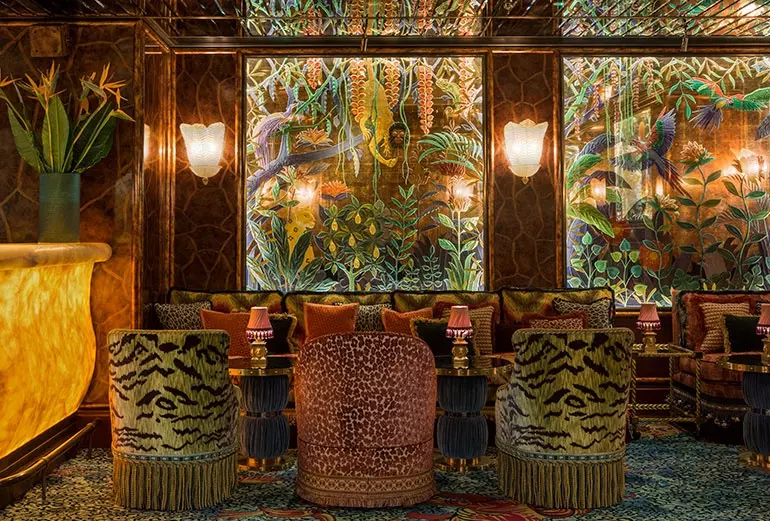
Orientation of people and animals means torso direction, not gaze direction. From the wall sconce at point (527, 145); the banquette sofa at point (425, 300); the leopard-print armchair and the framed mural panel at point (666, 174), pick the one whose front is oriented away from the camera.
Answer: the leopard-print armchair

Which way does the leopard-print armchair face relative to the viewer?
away from the camera

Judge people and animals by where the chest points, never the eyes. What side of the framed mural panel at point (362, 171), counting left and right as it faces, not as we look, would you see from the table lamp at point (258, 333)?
front

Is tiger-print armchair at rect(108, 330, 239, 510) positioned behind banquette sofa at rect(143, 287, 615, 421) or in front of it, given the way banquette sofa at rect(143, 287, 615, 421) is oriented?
in front

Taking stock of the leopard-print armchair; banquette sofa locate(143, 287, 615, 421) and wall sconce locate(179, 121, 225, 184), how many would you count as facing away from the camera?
1

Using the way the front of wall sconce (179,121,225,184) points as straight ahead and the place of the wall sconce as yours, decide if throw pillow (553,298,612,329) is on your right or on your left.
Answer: on your left

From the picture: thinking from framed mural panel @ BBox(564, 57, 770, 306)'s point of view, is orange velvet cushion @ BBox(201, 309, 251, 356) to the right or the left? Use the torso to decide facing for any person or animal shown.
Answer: on its right
